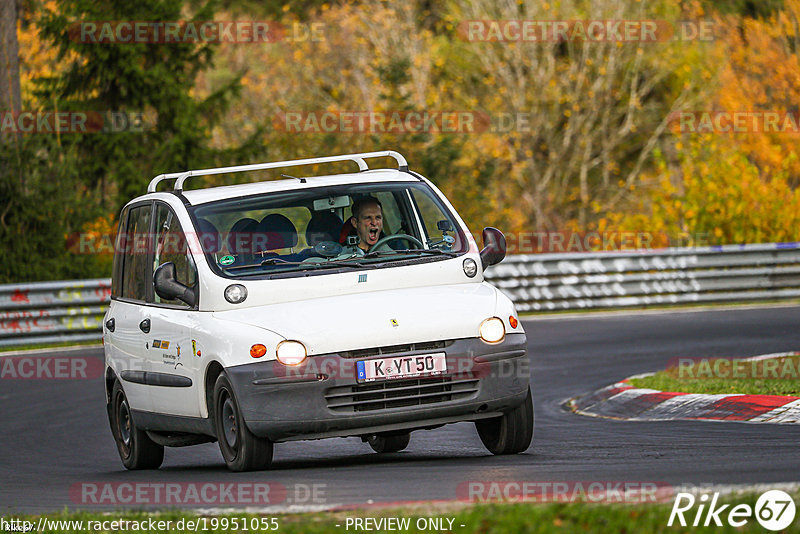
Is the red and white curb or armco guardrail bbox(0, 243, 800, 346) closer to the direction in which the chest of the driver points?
the red and white curb

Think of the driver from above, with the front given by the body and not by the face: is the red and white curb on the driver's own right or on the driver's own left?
on the driver's own left

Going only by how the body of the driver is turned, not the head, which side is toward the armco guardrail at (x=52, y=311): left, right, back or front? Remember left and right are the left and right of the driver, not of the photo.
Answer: back

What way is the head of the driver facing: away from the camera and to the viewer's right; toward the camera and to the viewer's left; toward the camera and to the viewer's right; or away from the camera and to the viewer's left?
toward the camera and to the viewer's right

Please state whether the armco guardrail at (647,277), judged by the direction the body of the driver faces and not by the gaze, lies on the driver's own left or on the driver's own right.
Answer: on the driver's own left

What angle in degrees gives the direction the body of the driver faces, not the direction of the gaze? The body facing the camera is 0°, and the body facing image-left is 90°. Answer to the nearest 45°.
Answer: approximately 315°

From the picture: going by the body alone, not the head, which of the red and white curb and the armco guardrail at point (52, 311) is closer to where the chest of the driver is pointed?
the red and white curb
